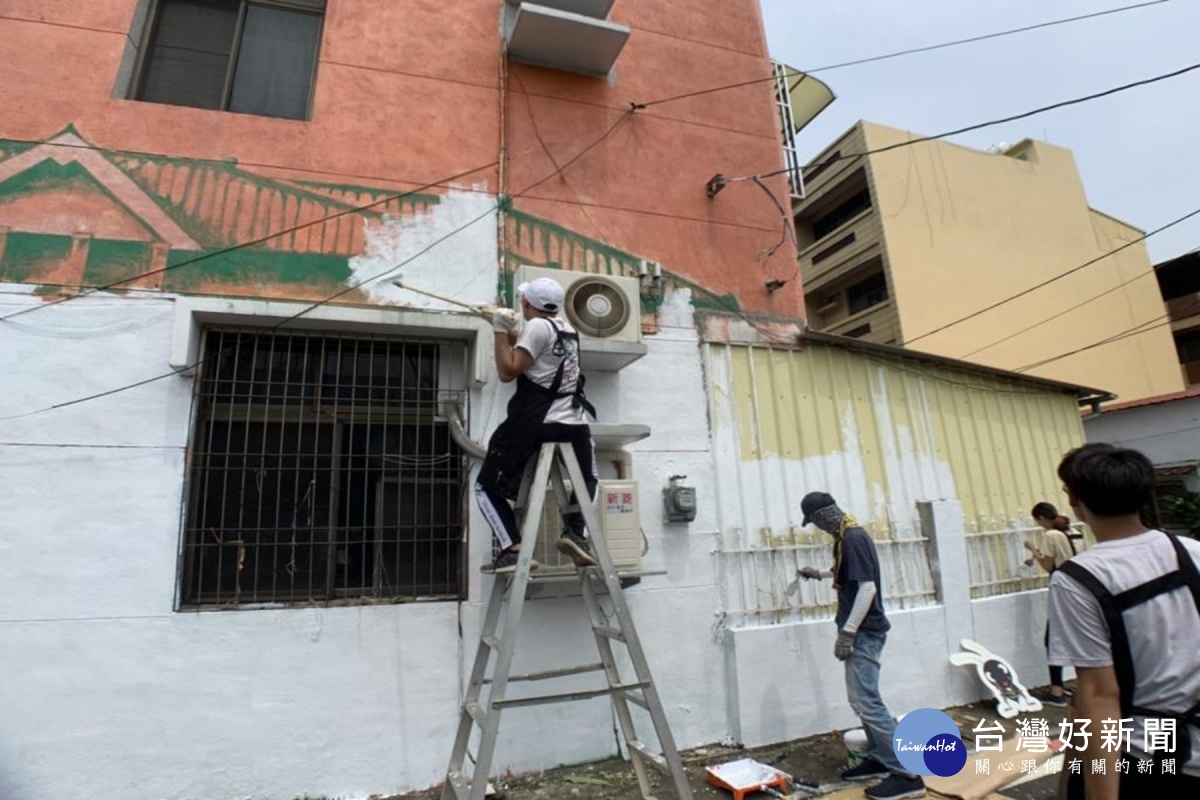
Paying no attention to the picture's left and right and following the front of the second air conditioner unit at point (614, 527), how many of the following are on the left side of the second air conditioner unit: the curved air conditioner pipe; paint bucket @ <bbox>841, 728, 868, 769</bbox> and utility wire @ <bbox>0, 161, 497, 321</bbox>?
1

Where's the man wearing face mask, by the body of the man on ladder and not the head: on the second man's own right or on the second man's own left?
on the second man's own right

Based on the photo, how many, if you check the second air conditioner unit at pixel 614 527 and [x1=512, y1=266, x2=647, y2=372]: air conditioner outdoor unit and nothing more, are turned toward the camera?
2

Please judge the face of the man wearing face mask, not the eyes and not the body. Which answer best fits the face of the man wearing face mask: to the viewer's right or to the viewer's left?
to the viewer's left

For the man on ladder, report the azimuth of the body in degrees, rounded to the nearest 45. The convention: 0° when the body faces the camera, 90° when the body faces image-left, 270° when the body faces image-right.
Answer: approximately 135°

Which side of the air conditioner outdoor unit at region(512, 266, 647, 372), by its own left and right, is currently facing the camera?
front

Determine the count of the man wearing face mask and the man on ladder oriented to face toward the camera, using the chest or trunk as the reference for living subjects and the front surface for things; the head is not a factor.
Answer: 0

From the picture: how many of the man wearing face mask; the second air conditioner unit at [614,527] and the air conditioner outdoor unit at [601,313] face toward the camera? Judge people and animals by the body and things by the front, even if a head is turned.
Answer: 2

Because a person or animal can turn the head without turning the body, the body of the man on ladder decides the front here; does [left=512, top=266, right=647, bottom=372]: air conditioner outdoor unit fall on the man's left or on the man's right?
on the man's right
